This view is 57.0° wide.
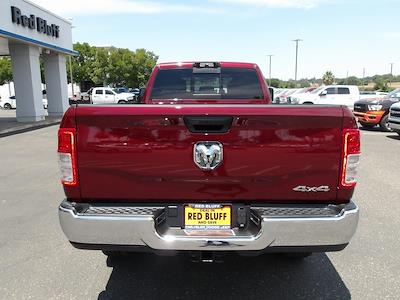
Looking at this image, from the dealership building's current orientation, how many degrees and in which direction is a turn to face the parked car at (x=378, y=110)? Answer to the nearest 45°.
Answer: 0° — it already faces it

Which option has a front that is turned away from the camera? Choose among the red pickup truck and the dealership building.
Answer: the red pickup truck

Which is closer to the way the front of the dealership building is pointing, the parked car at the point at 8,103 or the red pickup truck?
the red pickup truck

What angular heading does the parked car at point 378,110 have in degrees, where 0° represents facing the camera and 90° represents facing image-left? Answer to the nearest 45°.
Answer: approximately 45°

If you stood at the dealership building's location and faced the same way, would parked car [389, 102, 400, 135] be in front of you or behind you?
in front

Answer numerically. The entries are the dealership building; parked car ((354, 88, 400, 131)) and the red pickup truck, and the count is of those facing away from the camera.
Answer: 1

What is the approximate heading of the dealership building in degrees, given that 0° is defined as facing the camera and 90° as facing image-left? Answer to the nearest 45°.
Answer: approximately 315°

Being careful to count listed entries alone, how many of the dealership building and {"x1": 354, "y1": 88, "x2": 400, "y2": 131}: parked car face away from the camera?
0

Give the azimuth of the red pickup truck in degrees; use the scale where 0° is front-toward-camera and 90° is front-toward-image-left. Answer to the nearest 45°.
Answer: approximately 180°

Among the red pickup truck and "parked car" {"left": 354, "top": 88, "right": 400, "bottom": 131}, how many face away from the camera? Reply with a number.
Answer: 1

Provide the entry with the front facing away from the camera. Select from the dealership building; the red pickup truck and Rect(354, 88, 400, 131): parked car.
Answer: the red pickup truck

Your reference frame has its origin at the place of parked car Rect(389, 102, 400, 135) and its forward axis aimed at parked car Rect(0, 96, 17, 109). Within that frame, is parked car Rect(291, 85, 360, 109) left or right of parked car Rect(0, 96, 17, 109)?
right

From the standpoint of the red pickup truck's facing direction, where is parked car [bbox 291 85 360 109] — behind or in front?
in front

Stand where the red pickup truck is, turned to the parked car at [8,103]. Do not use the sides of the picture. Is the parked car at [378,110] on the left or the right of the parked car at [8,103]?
right

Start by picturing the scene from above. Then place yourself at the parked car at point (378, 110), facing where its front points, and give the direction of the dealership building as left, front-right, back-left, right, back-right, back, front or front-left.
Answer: front-right

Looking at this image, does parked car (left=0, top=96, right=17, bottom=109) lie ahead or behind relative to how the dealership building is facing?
behind

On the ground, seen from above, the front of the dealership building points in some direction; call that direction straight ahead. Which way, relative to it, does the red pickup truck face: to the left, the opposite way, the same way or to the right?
to the left

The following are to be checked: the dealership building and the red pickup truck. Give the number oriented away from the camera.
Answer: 1
